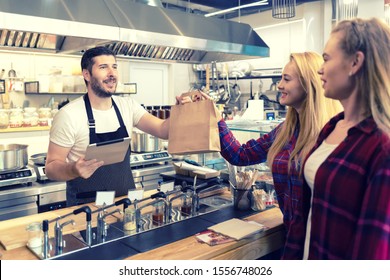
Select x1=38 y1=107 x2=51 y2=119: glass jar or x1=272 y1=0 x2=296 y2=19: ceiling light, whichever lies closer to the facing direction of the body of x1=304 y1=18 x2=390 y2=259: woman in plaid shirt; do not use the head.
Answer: the glass jar

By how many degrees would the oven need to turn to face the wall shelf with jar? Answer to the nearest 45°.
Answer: approximately 135° to its left

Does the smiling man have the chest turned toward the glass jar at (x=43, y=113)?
no

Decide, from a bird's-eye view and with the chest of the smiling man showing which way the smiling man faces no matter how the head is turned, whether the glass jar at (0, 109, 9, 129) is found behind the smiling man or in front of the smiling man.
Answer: behind

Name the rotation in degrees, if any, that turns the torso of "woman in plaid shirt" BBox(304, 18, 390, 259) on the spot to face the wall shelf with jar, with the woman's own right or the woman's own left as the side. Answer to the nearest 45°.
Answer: approximately 45° to the woman's own right

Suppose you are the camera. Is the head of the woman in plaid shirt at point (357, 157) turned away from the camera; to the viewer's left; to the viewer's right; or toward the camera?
to the viewer's left

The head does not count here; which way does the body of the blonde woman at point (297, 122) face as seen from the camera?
to the viewer's left

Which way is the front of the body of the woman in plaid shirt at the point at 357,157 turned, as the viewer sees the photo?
to the viewer's left

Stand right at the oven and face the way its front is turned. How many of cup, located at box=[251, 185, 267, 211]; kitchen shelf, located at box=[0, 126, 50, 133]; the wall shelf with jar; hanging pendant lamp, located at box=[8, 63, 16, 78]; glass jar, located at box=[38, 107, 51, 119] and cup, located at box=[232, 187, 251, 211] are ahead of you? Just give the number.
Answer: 2

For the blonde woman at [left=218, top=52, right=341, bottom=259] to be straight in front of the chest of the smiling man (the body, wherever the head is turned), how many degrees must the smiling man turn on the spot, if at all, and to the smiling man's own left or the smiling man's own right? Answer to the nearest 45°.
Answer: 0° — they already face them

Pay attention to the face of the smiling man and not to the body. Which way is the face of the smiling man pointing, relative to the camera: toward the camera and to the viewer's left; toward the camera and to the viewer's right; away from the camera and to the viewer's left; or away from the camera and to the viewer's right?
toward the camera and to the viewer's right

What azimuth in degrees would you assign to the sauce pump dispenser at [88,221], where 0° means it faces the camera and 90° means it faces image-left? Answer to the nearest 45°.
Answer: approximately 90°

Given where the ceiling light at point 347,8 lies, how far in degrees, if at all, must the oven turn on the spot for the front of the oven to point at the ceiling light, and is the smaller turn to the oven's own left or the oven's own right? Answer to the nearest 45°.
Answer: approximately 45° to the oven's own left

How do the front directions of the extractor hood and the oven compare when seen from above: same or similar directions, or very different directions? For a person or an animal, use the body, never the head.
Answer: same or similar directions

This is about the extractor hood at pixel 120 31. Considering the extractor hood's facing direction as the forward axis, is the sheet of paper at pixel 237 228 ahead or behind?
ahead

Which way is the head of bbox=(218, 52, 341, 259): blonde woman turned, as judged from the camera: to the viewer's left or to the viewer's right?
to the viewer's left
